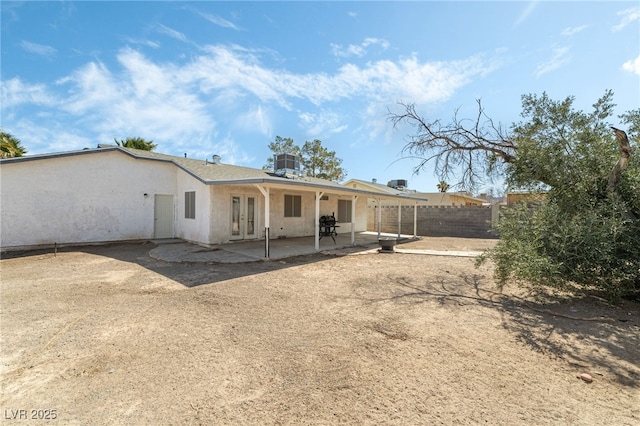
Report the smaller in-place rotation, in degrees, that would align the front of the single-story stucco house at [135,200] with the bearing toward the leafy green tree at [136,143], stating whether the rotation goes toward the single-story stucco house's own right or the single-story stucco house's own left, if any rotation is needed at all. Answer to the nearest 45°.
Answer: approximately 45° to the single-story stucco house's own right

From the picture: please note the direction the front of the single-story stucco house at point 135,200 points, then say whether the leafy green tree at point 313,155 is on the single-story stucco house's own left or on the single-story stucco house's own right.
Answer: on the single-story stucco house's own right

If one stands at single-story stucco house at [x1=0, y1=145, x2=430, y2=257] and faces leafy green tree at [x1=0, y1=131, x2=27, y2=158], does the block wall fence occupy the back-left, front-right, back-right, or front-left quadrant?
back-right

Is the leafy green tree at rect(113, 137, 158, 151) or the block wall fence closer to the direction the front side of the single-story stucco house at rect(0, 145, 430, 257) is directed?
the leafy green tree

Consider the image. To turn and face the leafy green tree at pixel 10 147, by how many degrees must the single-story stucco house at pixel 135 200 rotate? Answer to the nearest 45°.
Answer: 0° — it already faces it

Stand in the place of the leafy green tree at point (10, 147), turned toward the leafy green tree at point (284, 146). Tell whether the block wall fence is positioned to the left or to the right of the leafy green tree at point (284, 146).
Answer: right

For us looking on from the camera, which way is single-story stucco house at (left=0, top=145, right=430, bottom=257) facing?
facing away from the viewer and to the left of the viewer

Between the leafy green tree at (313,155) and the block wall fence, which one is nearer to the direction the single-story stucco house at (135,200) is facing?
the leafy green tree
